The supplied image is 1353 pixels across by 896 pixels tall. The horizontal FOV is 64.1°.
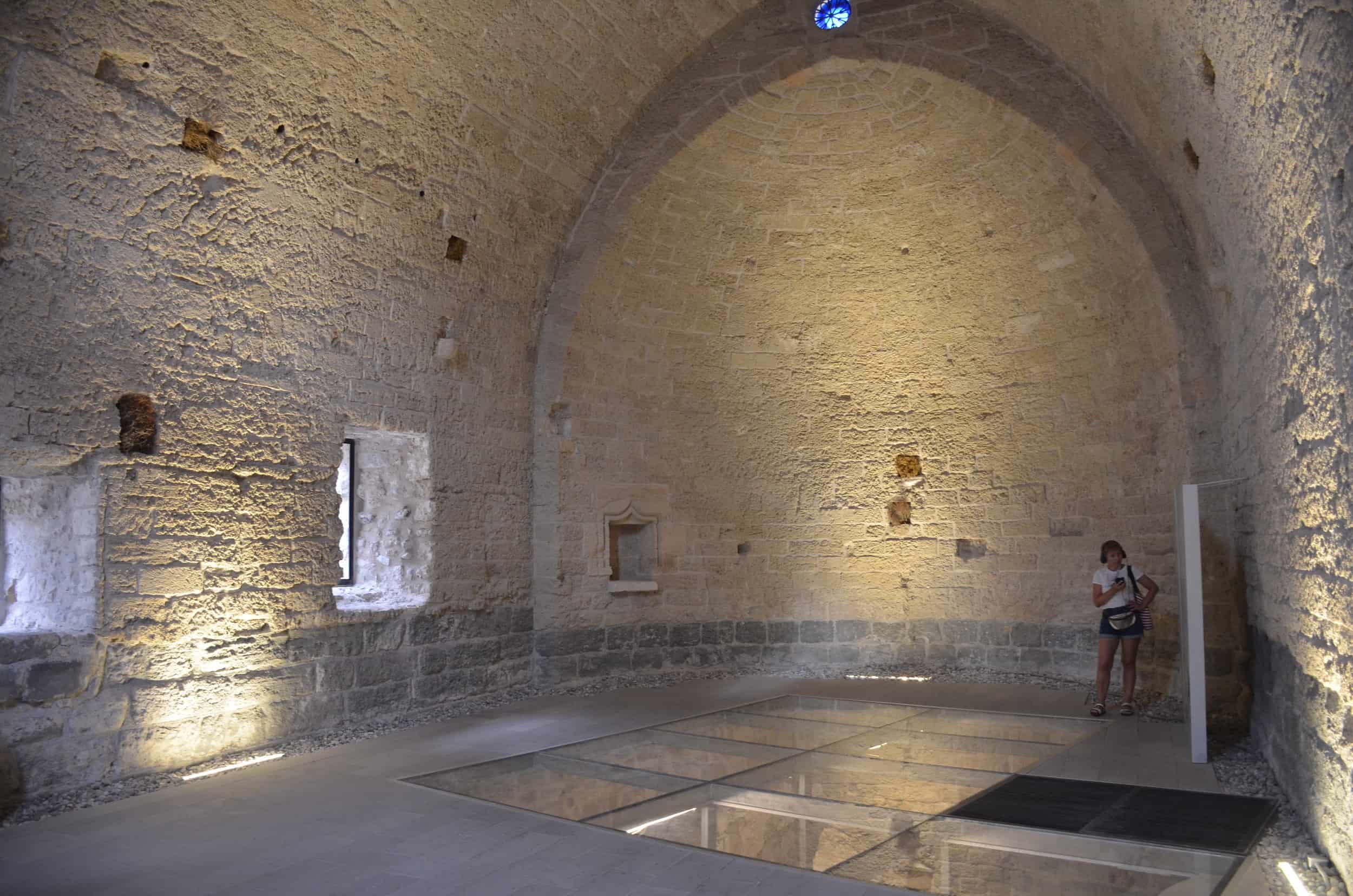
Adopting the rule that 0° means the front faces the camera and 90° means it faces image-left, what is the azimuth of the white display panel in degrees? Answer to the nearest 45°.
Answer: approximately 90°

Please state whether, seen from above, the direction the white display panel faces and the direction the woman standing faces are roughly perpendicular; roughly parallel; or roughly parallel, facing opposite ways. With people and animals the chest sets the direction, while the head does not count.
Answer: roughly perpendicular

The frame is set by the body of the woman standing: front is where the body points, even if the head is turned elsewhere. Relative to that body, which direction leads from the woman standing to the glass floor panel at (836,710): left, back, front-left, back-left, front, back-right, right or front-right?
right

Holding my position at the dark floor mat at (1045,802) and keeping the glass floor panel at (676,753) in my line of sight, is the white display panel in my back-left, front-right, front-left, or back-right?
back-right

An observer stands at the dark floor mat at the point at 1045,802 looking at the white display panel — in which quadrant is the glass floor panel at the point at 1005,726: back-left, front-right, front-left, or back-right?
front-left

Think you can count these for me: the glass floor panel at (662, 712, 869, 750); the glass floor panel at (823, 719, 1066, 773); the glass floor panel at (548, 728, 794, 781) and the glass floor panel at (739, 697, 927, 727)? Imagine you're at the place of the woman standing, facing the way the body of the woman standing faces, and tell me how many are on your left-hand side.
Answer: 0

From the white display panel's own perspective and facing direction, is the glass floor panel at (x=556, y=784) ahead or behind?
ahead

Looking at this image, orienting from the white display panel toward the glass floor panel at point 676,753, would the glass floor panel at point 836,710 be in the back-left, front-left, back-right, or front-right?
front-right

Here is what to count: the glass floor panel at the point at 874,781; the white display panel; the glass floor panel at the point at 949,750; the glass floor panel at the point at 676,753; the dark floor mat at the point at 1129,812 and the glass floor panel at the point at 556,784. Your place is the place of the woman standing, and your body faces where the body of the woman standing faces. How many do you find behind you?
0

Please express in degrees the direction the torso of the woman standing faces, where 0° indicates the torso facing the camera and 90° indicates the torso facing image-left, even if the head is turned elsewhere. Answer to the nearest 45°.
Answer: approximately 0°

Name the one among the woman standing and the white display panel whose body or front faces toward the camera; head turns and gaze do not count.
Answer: the woman standing

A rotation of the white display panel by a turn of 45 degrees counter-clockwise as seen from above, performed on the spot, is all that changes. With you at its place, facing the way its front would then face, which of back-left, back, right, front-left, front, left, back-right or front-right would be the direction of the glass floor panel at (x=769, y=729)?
front-right

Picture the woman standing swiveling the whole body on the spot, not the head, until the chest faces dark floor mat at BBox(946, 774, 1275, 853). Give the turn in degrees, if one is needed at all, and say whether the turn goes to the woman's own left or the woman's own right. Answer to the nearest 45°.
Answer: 0° — they already face it

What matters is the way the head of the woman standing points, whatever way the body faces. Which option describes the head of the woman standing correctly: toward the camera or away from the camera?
toward the camera

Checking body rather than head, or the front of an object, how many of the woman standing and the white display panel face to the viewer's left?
1

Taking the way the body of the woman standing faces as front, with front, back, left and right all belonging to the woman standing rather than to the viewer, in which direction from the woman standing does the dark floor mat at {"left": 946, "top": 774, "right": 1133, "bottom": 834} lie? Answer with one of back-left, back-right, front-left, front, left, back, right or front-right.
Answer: front

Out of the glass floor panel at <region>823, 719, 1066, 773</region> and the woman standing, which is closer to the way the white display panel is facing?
the glass floor panel

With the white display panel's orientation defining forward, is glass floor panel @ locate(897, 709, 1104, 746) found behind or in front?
in front
